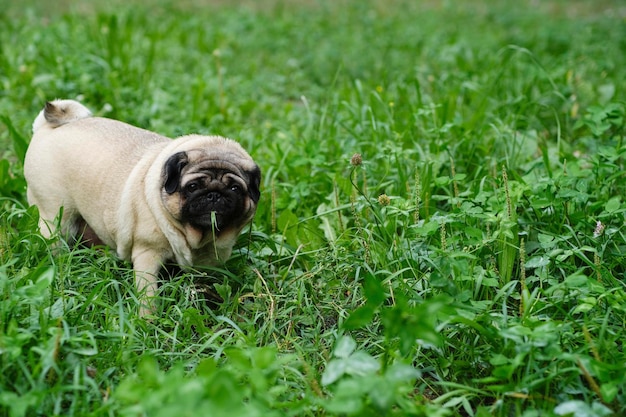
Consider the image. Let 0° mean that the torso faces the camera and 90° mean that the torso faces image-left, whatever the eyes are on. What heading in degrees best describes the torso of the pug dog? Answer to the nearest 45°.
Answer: approximately 315°
